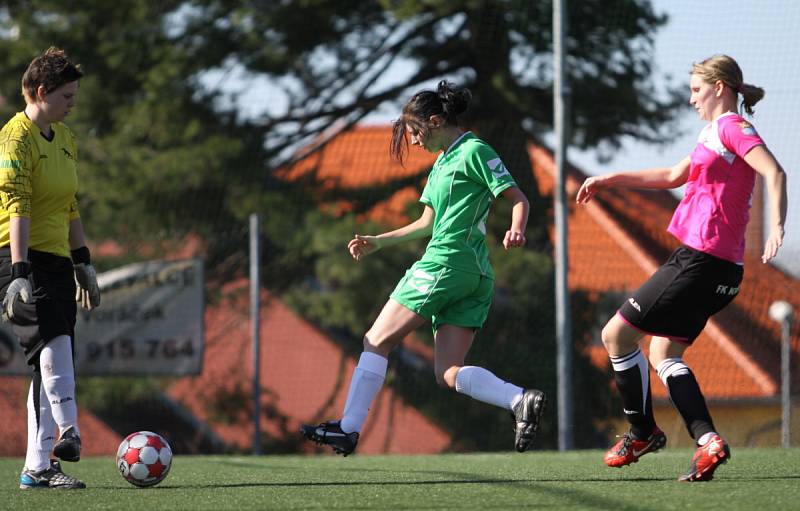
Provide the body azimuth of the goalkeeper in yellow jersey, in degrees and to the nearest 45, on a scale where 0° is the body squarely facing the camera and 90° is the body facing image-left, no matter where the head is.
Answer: approximately 315°

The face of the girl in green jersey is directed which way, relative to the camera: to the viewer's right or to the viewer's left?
to the viewer's left

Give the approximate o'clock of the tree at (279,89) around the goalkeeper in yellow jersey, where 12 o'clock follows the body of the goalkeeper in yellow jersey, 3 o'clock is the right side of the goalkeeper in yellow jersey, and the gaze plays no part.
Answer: The tree is roughly at 8 o'clock from the goalkeeper in yellow jersey.

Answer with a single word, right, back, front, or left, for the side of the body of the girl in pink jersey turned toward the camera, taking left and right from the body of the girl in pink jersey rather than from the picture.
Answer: left

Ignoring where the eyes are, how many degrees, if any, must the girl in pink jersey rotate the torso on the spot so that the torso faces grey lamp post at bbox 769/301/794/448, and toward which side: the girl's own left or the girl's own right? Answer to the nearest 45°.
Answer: approximately 90° to the girl's own right

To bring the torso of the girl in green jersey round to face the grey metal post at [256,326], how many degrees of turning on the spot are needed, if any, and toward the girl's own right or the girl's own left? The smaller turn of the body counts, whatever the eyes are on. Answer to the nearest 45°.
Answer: approximately 90° to the girl's own right

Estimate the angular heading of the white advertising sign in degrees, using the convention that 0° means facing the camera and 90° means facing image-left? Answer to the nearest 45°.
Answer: approximately 0°

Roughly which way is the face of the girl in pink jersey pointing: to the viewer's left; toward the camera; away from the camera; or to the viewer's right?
to the viewer's left

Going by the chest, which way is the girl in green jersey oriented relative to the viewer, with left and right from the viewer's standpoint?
facing to the left of the viewer
